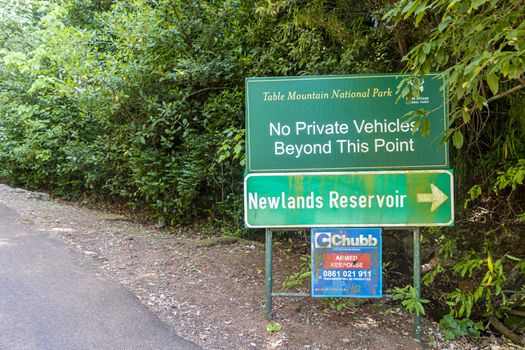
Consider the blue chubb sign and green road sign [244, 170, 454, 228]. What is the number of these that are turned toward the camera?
2

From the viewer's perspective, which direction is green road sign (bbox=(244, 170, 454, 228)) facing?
toward the camera

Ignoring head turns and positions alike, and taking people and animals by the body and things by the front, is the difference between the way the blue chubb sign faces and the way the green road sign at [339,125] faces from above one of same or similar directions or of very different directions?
same or similar directions

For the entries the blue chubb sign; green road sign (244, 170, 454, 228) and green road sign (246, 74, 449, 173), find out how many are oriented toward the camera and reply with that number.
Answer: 3

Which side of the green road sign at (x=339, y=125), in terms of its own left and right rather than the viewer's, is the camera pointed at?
front

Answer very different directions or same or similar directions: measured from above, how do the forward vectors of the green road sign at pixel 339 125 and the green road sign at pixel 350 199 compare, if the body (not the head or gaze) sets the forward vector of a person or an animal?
same or similar directions
